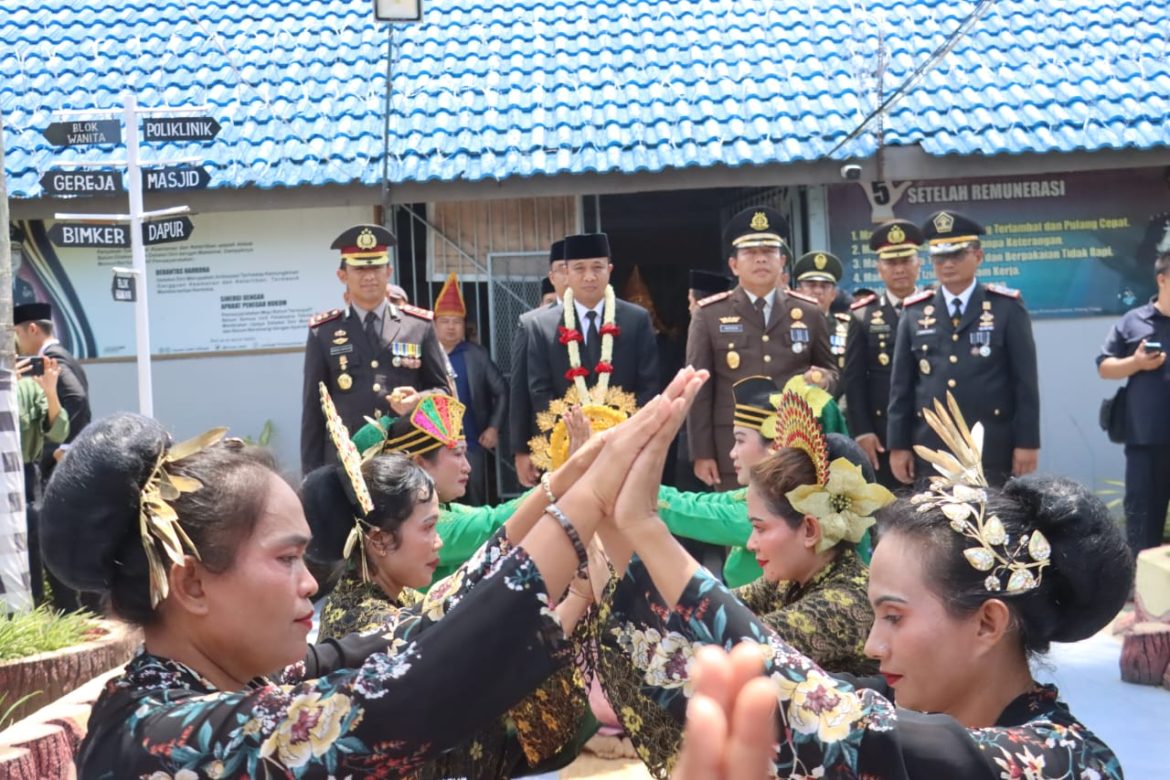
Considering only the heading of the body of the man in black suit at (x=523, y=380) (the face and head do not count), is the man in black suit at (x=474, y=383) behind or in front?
behind

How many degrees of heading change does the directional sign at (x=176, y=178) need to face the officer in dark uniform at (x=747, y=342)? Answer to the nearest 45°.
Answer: approximately 45° to its left

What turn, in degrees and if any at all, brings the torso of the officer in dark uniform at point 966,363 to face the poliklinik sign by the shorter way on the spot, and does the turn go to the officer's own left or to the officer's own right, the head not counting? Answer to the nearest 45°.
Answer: approximately 90° to the officer's own right

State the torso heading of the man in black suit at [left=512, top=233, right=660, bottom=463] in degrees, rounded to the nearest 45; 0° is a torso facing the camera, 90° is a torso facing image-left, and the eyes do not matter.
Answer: approximately 0°

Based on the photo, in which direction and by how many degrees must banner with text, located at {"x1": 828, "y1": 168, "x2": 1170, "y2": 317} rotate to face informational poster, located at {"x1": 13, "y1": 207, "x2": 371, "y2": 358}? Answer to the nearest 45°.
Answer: approximately 90° to its right

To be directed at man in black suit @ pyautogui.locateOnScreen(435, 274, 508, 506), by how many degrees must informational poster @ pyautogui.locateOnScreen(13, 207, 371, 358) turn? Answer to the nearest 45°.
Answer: approximately 45° to its left

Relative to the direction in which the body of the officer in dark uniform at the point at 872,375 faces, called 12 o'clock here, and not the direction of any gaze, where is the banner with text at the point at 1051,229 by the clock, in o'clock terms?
The banner with text is roughly at 7 o'clock from the officer in dark uniform.
